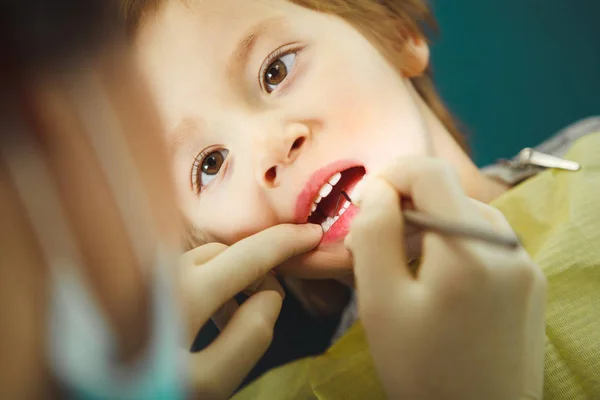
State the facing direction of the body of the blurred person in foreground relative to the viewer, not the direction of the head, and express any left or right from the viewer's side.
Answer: facing away from the viewer and to the right of the viewer
